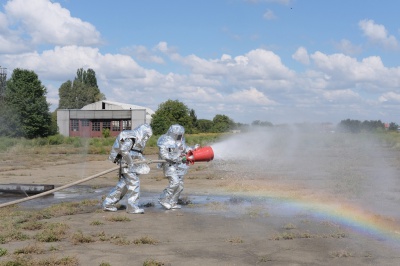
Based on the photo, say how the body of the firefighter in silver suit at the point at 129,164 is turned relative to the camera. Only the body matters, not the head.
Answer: to the viewer's right

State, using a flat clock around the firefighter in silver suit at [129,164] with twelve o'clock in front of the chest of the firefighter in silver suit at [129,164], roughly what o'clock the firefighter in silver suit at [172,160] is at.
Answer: the firefighter in silver suit at [172,160] is roughly at 11 o'clock from the firefighter in silver suit at [129,164].
